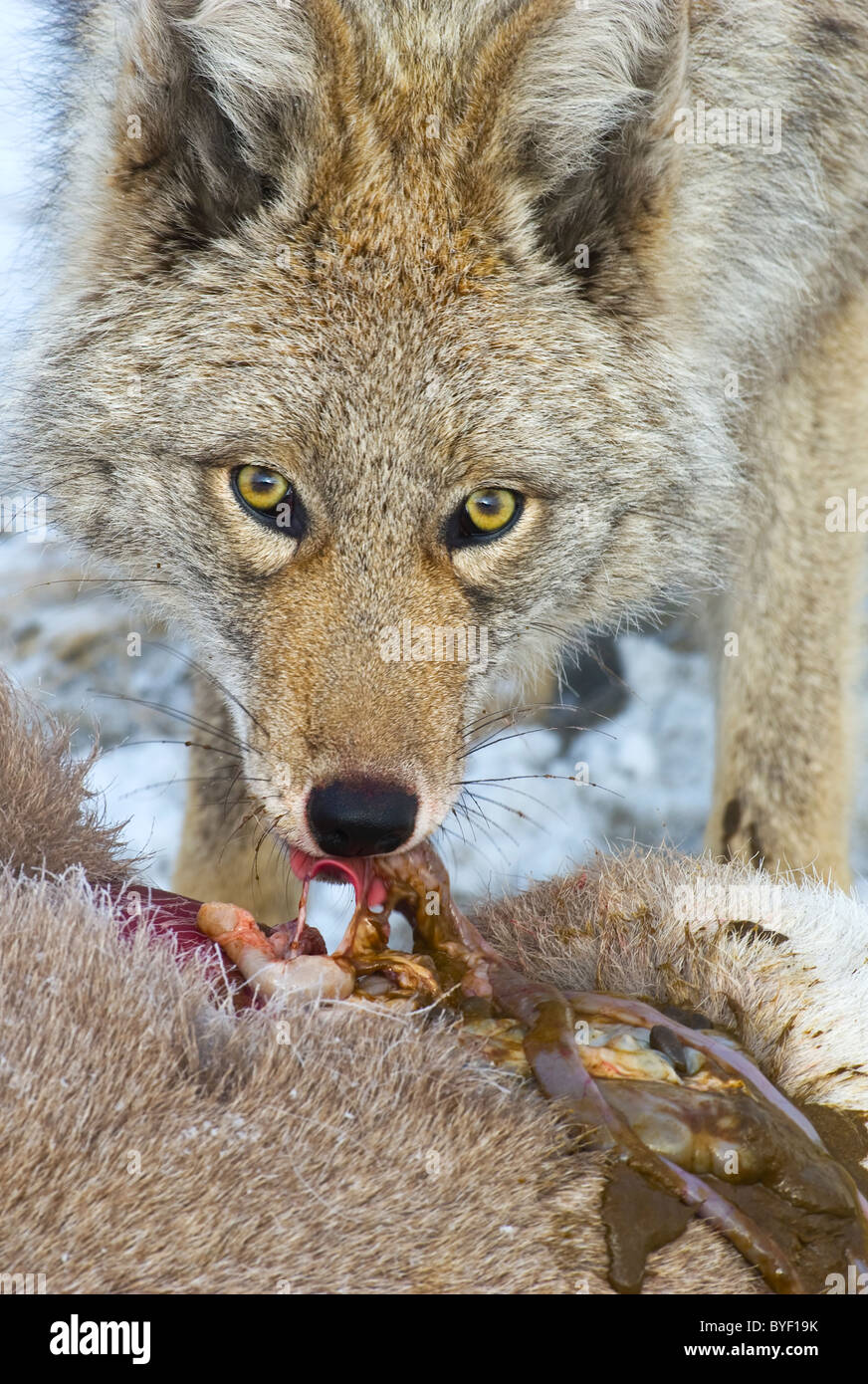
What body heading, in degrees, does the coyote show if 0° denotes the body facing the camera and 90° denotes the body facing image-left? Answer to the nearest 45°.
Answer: approximately 0°
